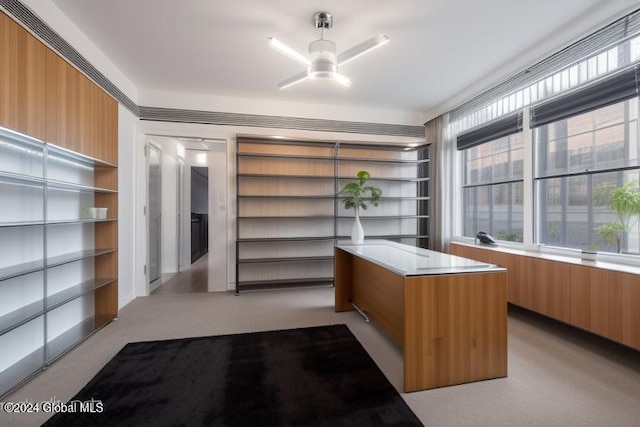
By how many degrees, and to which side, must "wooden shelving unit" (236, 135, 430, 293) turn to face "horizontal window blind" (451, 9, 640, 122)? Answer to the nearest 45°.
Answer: approximately 45° to its left

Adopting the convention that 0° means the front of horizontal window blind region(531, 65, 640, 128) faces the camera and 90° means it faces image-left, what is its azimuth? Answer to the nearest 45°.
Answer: approximately 45°

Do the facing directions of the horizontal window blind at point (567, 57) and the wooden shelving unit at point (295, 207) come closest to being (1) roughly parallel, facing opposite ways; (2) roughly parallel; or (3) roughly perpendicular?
roughly perpendicular

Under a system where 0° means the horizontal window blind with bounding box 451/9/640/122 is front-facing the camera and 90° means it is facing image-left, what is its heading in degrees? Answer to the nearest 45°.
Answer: approximately 45°

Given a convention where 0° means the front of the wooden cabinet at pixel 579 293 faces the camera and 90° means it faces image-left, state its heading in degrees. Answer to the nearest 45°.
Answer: approximately 45°

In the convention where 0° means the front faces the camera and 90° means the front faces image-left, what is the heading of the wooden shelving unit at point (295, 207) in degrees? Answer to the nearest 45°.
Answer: approximately 0°

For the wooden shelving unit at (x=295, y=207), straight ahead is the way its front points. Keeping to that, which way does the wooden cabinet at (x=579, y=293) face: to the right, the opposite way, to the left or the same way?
to the right

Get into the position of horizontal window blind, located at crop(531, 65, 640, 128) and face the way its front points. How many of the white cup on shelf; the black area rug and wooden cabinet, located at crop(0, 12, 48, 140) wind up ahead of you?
3
